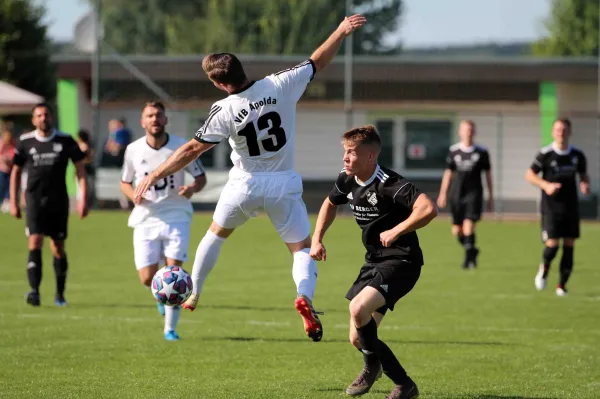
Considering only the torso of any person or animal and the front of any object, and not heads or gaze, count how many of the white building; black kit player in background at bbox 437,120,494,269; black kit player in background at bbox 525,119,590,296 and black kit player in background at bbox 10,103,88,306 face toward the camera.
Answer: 4

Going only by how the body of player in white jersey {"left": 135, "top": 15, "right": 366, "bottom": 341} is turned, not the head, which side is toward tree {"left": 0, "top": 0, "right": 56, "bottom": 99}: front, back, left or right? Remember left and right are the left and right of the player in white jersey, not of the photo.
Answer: front

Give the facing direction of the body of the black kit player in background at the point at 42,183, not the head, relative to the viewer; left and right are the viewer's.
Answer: facing the viewer

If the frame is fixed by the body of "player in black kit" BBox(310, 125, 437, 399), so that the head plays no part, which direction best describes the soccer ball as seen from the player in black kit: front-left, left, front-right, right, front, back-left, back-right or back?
right

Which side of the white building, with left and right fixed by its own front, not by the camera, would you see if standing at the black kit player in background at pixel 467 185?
front

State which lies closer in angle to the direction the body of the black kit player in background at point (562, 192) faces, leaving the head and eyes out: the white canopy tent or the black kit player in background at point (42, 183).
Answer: the black kit player in background

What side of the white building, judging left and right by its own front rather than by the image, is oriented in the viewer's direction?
front

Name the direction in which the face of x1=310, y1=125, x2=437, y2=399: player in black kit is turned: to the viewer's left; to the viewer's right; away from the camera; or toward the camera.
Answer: to the viewer's left

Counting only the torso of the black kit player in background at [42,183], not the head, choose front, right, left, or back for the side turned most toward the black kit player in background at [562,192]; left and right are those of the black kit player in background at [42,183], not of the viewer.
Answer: left

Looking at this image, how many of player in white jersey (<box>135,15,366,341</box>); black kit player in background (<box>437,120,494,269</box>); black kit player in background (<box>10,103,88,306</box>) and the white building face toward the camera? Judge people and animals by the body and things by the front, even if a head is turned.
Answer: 3

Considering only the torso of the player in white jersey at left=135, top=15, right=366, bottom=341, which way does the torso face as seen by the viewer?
away from the camera

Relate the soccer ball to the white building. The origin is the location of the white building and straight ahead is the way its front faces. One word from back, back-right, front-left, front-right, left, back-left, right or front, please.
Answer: front

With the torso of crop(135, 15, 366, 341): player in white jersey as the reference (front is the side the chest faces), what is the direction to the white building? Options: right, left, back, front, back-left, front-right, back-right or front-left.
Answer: front
